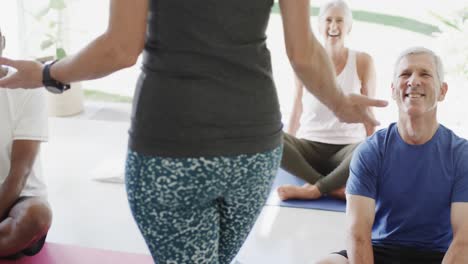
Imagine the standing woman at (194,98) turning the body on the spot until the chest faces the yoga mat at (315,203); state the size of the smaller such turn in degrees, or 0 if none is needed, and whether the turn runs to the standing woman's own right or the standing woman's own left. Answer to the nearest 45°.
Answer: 0° — they already face it

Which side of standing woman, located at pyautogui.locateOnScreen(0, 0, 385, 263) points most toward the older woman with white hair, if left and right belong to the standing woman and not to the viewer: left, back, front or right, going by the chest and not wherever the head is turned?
front

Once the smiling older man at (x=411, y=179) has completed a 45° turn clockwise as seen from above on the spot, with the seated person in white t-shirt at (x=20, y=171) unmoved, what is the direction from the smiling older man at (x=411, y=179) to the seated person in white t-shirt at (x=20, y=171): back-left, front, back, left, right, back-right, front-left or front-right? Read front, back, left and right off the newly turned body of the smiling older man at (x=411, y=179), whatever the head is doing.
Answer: front-right

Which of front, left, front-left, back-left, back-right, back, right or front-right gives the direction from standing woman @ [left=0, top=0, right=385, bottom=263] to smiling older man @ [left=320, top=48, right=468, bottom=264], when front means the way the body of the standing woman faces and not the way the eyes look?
front-right

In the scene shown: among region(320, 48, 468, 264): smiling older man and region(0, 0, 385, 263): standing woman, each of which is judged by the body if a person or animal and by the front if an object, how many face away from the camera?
1

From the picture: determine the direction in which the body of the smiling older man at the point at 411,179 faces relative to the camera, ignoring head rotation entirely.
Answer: toward the camera

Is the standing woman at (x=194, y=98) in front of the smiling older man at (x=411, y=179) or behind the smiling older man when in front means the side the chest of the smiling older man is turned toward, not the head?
in front

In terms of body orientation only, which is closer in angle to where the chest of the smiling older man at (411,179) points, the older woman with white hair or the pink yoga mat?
the pink yoga mat

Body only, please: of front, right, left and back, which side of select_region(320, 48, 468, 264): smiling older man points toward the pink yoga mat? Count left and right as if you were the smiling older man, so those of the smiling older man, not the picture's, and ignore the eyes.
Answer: right

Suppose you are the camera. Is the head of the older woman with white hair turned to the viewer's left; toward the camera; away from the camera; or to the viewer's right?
toward the camera

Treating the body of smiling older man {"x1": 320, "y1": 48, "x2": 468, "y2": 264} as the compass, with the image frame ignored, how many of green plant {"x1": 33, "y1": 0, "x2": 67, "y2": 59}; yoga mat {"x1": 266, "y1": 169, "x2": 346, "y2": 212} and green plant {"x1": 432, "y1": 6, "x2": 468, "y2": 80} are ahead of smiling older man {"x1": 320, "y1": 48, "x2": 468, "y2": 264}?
0

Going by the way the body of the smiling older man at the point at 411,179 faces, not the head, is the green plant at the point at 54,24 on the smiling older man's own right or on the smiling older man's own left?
on the smiling older man's own right

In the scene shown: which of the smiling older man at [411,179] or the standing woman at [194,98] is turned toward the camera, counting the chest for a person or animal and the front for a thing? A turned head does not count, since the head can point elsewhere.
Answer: the smiling older man

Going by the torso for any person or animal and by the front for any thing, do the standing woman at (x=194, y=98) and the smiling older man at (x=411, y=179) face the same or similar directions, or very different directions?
very different directions

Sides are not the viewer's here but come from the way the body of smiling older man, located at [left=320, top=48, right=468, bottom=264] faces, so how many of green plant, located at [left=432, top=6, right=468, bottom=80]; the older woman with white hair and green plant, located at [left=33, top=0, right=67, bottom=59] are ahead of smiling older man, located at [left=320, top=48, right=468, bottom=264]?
0

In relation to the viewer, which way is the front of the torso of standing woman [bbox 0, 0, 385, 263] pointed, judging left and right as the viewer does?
facing away from the viewer
